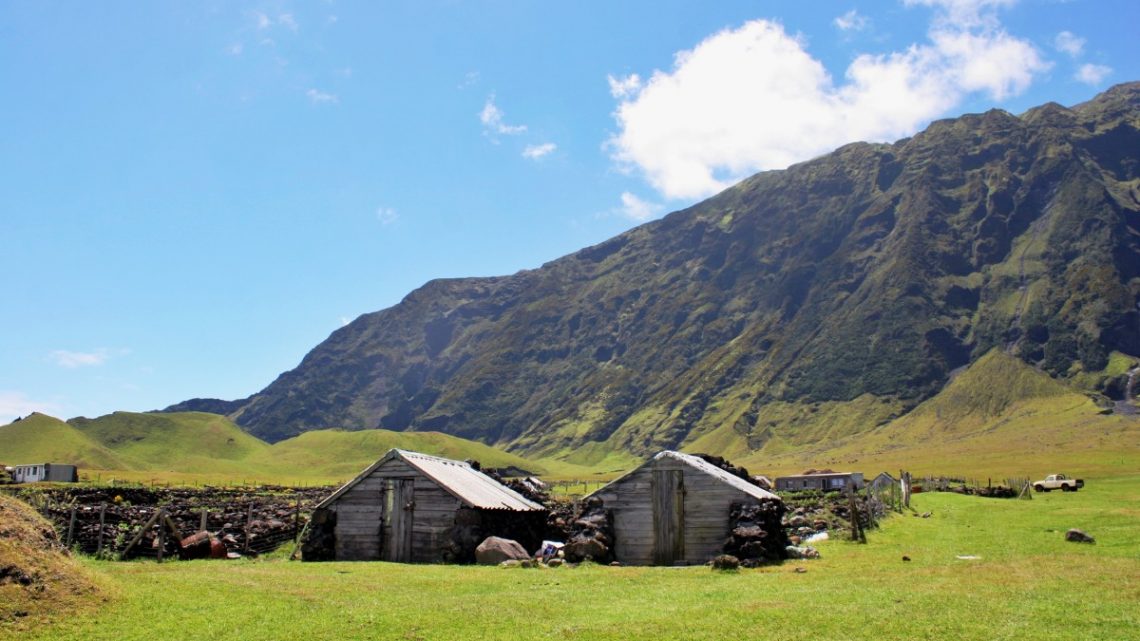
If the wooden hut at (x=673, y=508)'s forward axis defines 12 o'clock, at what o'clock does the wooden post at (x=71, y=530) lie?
The wooden post is roughly at 3 o'clock from the wooden hut.

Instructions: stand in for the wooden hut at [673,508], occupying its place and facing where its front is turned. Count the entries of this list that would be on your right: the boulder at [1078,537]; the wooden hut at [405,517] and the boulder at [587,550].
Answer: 2

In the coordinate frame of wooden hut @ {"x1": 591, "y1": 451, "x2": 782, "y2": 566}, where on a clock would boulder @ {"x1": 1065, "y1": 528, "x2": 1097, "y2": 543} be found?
The boulder is roughly at 9 o'clock from the wooden hut.

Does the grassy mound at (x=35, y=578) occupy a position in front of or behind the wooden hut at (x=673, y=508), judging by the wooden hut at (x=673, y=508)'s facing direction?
in front

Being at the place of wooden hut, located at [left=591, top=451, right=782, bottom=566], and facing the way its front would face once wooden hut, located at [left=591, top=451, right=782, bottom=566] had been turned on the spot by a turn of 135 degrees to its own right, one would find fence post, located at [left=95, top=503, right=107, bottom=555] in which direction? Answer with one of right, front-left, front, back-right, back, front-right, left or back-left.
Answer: front-left

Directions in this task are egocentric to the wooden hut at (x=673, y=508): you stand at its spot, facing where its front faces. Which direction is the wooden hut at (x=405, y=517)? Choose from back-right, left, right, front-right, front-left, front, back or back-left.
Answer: right

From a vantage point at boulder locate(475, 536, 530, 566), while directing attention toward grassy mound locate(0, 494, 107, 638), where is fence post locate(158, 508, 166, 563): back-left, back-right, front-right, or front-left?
front-right

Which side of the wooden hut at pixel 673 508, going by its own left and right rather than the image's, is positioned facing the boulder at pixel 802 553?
left

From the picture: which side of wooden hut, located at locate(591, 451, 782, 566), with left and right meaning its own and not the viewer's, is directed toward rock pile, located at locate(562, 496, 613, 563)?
right

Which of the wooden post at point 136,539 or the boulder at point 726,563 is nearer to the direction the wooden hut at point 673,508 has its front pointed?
the boulder

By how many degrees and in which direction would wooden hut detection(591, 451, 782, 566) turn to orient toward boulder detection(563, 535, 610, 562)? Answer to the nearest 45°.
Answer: approximately 90° to its right

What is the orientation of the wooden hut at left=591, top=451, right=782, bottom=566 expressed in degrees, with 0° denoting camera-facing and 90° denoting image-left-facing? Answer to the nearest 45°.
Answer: approximately 0°

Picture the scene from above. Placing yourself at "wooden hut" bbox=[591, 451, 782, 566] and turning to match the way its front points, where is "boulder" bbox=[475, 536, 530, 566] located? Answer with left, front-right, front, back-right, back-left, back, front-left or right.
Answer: right
